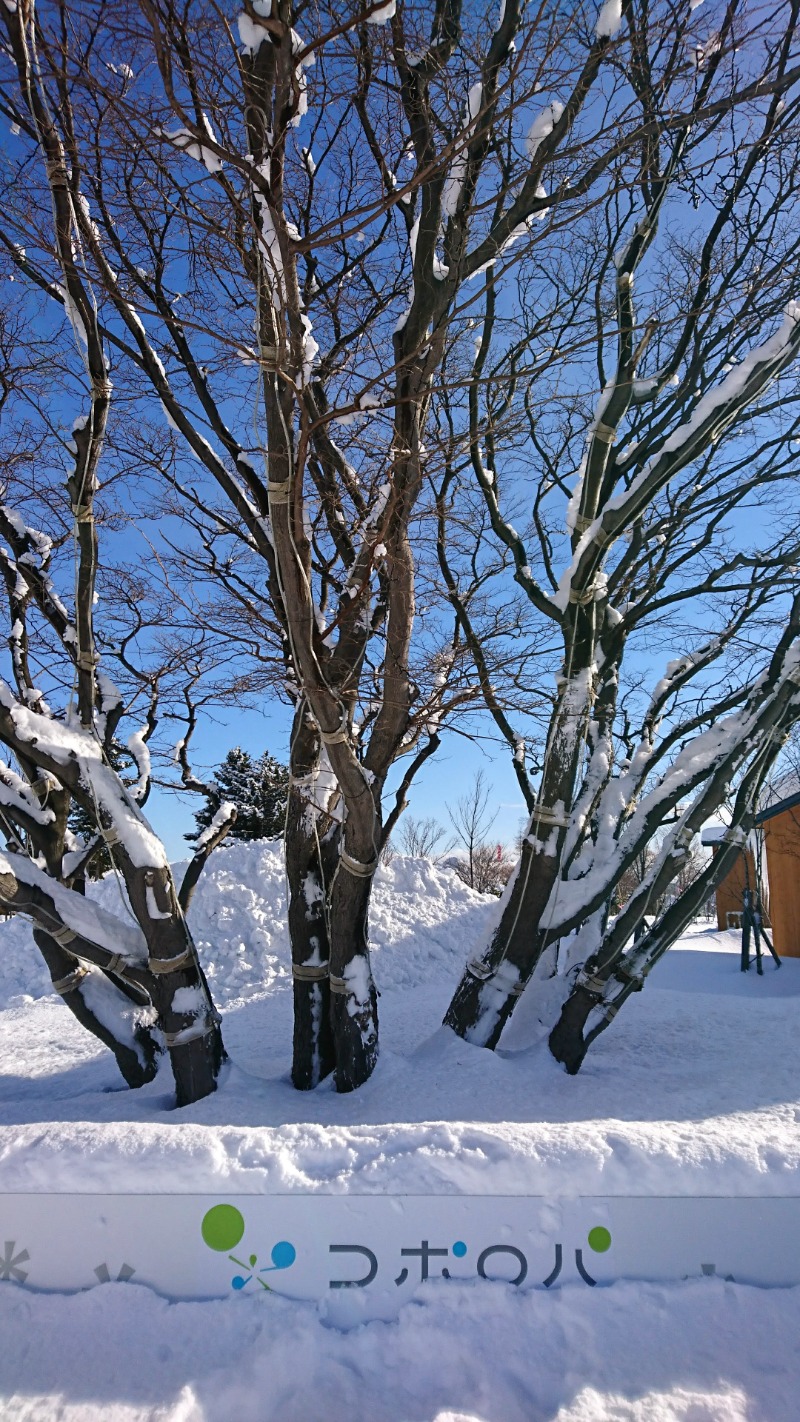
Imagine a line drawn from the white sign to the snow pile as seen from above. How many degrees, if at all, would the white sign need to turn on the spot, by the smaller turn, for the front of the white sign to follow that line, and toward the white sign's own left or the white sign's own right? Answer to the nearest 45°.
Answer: approximately 180°

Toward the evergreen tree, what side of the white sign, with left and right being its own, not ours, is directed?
back

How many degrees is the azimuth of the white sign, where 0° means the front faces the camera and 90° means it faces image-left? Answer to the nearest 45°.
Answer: approximately 0°

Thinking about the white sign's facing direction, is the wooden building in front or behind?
behind

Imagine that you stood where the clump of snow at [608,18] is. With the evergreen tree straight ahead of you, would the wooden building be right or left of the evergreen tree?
right
